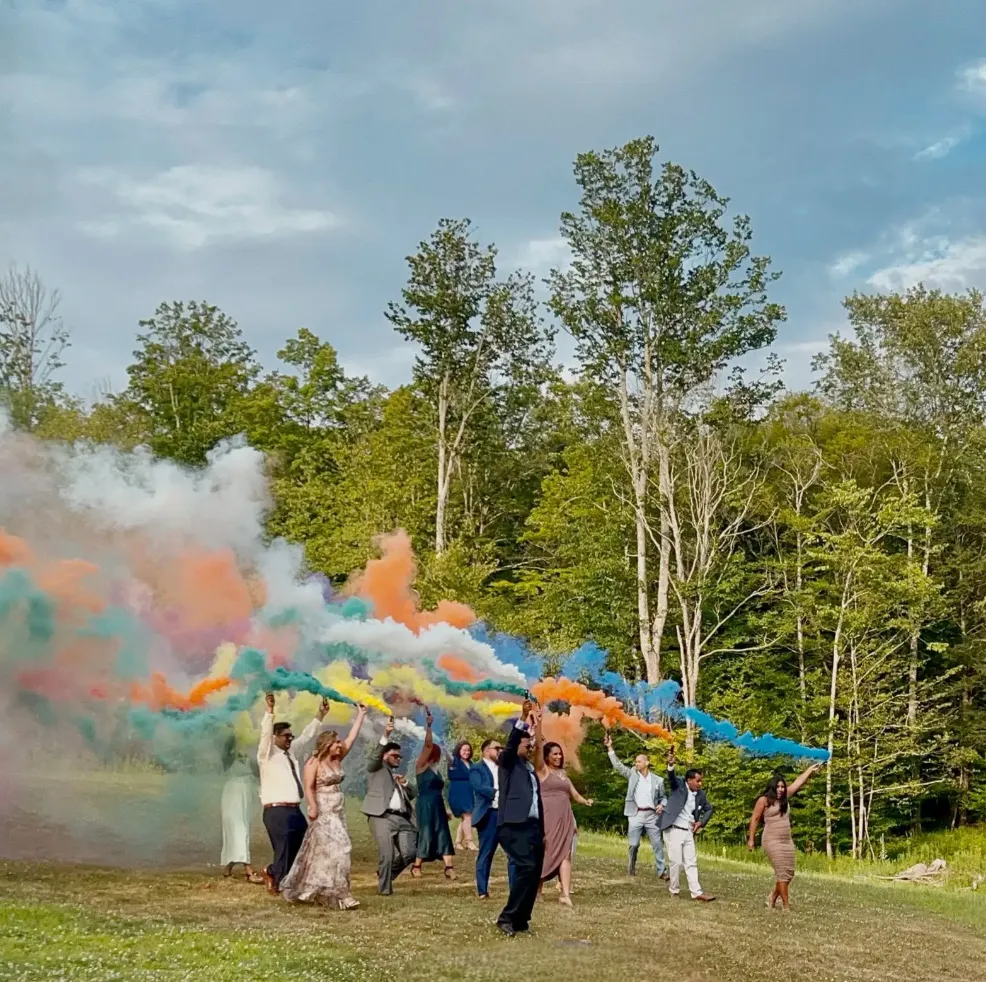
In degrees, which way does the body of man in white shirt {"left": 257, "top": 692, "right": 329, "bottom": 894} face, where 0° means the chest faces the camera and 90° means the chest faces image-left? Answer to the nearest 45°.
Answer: approximately 315°

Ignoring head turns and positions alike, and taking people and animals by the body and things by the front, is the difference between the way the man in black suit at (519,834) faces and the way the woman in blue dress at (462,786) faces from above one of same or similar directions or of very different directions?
same or similar directions

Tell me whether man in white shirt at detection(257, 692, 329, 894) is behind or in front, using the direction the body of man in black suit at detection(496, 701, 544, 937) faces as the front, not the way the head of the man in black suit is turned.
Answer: behind

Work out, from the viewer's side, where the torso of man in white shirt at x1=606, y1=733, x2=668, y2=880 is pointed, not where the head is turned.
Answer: toward the camera

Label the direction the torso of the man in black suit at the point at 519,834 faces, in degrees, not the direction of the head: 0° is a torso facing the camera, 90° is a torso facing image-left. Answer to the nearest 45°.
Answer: approximately 315°

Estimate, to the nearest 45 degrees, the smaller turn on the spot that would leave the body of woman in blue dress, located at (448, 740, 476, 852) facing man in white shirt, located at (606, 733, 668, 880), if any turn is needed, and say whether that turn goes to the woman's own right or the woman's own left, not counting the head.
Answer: approximately 45° to the woman's own left

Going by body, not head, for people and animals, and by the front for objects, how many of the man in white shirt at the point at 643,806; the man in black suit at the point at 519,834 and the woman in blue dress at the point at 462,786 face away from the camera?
0

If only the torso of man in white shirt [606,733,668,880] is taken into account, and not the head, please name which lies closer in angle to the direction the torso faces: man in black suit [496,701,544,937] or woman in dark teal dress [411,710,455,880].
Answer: the man in black suit

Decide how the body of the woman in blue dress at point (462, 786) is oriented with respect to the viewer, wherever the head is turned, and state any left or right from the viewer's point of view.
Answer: facing the viewer and to the right of the viewer

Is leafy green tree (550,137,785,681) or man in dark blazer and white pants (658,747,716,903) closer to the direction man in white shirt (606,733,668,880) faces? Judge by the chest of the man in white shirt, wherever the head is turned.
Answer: the man in dark blazer and white pants

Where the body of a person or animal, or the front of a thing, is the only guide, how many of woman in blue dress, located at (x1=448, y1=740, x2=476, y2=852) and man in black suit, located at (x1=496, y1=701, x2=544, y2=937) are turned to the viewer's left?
0

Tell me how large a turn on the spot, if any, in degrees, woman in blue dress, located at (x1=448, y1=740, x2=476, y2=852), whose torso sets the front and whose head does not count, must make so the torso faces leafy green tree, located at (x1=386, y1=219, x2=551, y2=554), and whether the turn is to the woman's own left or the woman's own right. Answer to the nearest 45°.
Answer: approximately 135° to the woman's own left

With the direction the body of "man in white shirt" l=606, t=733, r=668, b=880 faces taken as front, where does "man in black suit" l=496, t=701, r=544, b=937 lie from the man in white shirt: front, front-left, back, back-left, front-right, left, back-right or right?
front
